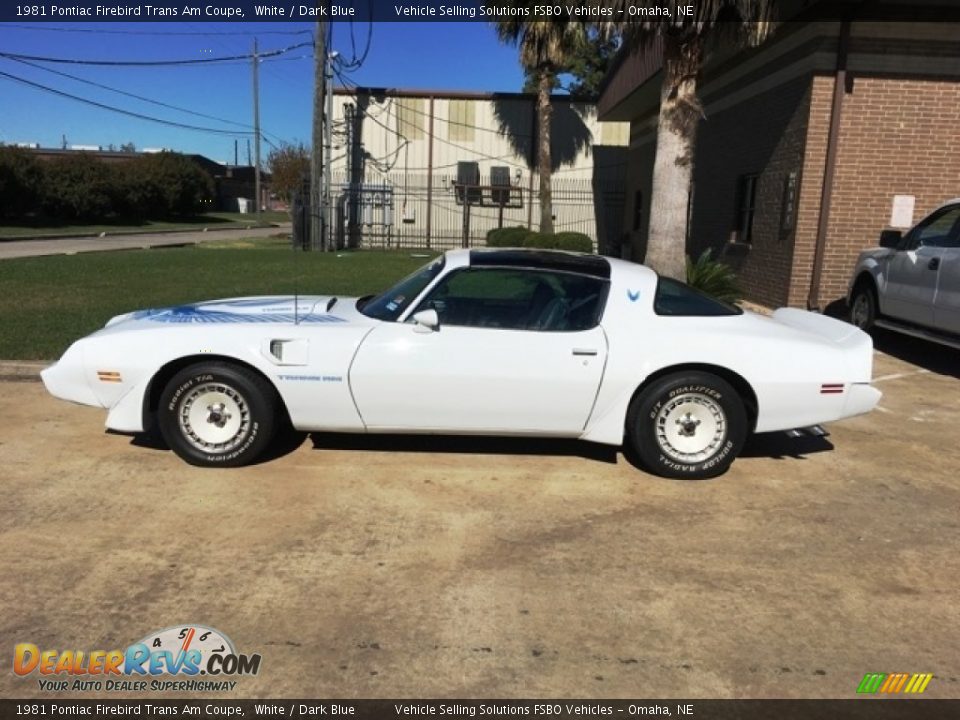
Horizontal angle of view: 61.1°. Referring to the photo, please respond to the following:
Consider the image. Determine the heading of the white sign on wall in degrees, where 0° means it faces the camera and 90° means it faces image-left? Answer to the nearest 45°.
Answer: approximately 0°

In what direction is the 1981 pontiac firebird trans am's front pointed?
to the viewer's left

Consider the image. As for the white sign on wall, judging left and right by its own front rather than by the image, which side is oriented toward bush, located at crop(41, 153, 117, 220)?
right

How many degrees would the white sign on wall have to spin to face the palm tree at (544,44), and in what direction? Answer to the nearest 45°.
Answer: approximately 135° to its right

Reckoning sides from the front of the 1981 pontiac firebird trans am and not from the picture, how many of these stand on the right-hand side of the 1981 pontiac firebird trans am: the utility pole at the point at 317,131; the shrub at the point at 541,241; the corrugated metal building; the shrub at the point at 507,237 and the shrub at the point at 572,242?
5

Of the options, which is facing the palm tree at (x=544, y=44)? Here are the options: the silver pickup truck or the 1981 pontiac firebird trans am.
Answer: the silver pickup truck

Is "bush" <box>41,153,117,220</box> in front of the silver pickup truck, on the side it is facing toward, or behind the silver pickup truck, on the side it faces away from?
in front

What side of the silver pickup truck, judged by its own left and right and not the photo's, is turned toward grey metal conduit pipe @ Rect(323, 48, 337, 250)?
front

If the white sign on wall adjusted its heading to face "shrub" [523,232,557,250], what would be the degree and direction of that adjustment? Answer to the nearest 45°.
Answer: approximately 135° to its right

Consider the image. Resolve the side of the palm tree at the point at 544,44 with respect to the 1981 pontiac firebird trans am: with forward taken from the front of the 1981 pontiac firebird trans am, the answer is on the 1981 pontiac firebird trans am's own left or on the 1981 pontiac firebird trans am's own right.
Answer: on the 1981 pontiac firebird trans am's own right

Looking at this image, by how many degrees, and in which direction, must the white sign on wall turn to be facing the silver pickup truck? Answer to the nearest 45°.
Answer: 0° — it already faces it

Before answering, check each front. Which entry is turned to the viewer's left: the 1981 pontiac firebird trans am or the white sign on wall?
the 1981 pontiac firebird trans am

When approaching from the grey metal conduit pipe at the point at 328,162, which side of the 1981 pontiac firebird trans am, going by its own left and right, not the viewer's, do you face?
right
